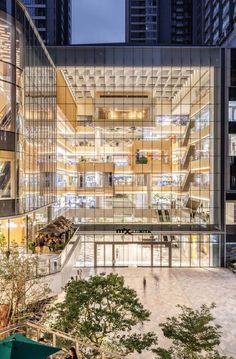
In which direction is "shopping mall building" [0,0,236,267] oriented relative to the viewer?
toward the camera

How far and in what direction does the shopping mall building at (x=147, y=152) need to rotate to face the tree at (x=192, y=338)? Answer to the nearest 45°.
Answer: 0° — it already faces it

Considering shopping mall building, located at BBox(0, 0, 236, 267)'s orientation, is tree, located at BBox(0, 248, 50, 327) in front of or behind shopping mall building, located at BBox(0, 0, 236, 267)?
in front

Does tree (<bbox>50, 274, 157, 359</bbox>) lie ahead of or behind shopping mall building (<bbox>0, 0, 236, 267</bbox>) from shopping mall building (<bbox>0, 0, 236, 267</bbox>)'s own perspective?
ahead

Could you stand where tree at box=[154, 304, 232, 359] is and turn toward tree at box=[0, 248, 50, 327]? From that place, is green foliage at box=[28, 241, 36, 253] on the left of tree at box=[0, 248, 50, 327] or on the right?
right
